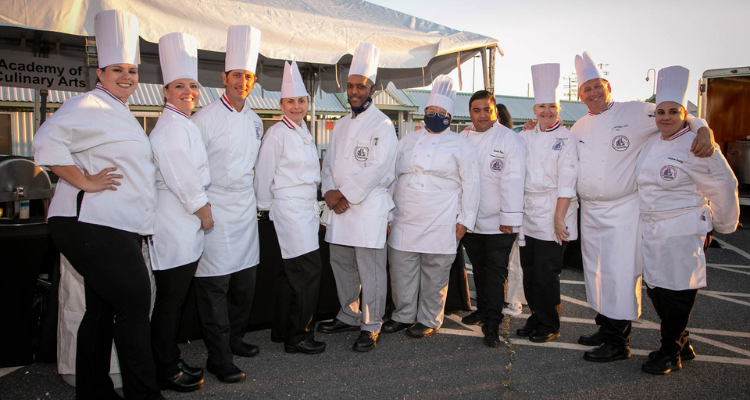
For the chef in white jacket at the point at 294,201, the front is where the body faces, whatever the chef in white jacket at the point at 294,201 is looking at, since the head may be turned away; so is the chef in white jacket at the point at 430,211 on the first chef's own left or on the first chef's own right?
on the first chef's own left

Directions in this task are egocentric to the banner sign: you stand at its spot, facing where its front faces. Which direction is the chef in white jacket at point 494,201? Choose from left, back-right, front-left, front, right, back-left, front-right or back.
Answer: front-left

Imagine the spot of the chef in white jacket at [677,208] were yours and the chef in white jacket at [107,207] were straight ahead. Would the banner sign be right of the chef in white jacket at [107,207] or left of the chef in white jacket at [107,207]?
right
